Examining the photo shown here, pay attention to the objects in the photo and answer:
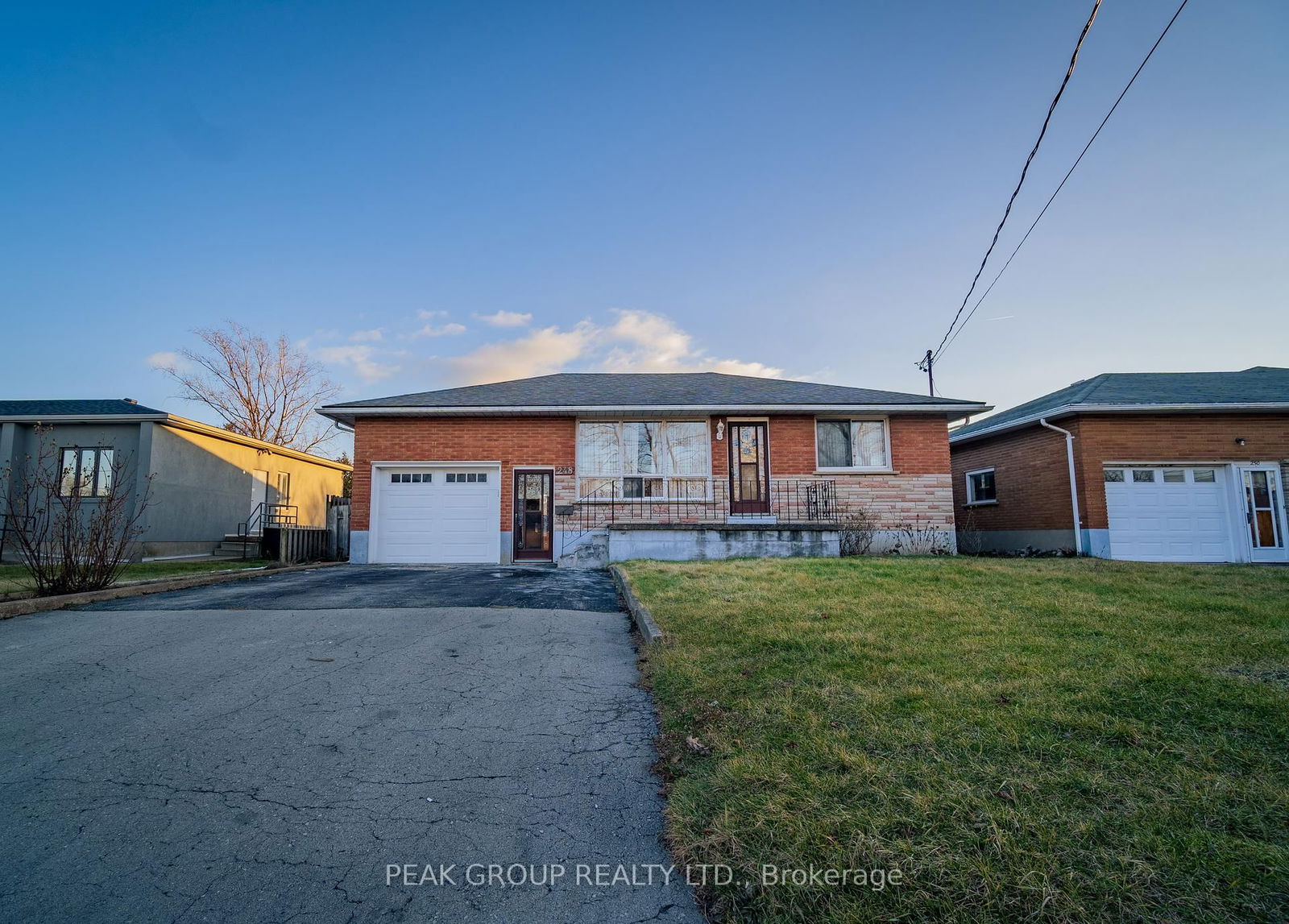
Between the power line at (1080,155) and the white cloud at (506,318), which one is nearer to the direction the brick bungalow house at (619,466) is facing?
the power line

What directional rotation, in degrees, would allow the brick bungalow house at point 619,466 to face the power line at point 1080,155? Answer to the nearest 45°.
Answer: approximately 45° to its left

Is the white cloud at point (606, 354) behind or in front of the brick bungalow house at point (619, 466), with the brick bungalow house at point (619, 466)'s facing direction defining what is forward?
behind

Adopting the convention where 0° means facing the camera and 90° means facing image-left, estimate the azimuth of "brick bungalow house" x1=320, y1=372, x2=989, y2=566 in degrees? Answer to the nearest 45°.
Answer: approximately 0°

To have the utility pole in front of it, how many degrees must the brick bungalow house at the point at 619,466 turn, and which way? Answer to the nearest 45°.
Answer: approximately 135° to its left

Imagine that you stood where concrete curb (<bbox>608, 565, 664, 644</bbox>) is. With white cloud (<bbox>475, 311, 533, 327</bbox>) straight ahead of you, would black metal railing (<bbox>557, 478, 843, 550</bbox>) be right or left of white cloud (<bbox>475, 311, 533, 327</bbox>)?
right

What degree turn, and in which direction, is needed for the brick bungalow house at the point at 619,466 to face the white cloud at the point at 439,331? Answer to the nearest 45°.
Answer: approximately 135° to its right

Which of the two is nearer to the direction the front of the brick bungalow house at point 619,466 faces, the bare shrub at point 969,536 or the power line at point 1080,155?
the power line

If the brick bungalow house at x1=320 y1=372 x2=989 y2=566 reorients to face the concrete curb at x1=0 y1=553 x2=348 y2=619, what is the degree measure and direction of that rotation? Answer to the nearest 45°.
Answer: approximately 45° to its right

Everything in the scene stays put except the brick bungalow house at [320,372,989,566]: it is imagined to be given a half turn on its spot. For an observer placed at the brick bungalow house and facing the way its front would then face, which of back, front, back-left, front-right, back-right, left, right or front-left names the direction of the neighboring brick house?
right

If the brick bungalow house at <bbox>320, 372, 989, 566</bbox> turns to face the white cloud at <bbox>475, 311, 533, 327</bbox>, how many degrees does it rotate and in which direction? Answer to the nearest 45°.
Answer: approximately 135° to its right
